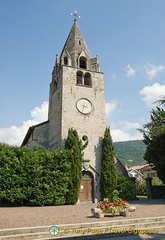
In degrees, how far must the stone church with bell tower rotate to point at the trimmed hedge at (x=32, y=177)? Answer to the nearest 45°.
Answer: approximately 45° to its right

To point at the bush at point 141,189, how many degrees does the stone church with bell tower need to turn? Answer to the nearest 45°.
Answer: approximately 135° to its left

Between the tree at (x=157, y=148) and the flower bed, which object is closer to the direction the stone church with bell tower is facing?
the flower bed

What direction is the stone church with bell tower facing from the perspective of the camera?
toward the camera

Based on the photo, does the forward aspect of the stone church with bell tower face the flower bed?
yes

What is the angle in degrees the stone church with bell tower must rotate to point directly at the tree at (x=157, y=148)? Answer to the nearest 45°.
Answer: approximately 90° to its left

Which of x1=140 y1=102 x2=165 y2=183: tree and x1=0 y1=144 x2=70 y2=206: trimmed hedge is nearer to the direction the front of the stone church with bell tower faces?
the trimmed hedge
